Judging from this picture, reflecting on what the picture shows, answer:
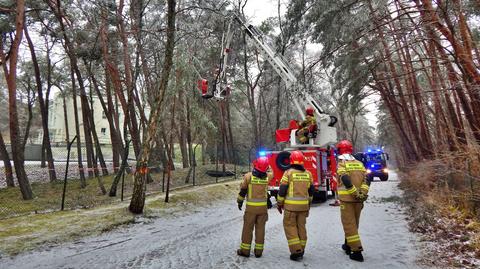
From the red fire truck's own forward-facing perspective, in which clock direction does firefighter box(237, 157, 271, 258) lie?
The firefighter is roughly at 6 o'clock from the red fire truck.

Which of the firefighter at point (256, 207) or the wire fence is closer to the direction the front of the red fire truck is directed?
the wire fence

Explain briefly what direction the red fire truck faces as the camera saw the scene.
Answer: facing away from the viewer and to the left of the viewer

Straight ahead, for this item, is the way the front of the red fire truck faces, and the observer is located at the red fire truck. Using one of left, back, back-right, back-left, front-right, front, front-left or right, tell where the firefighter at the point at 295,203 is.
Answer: back-left

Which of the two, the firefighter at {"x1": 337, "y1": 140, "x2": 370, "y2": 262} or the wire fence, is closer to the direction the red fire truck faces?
the wire fence
